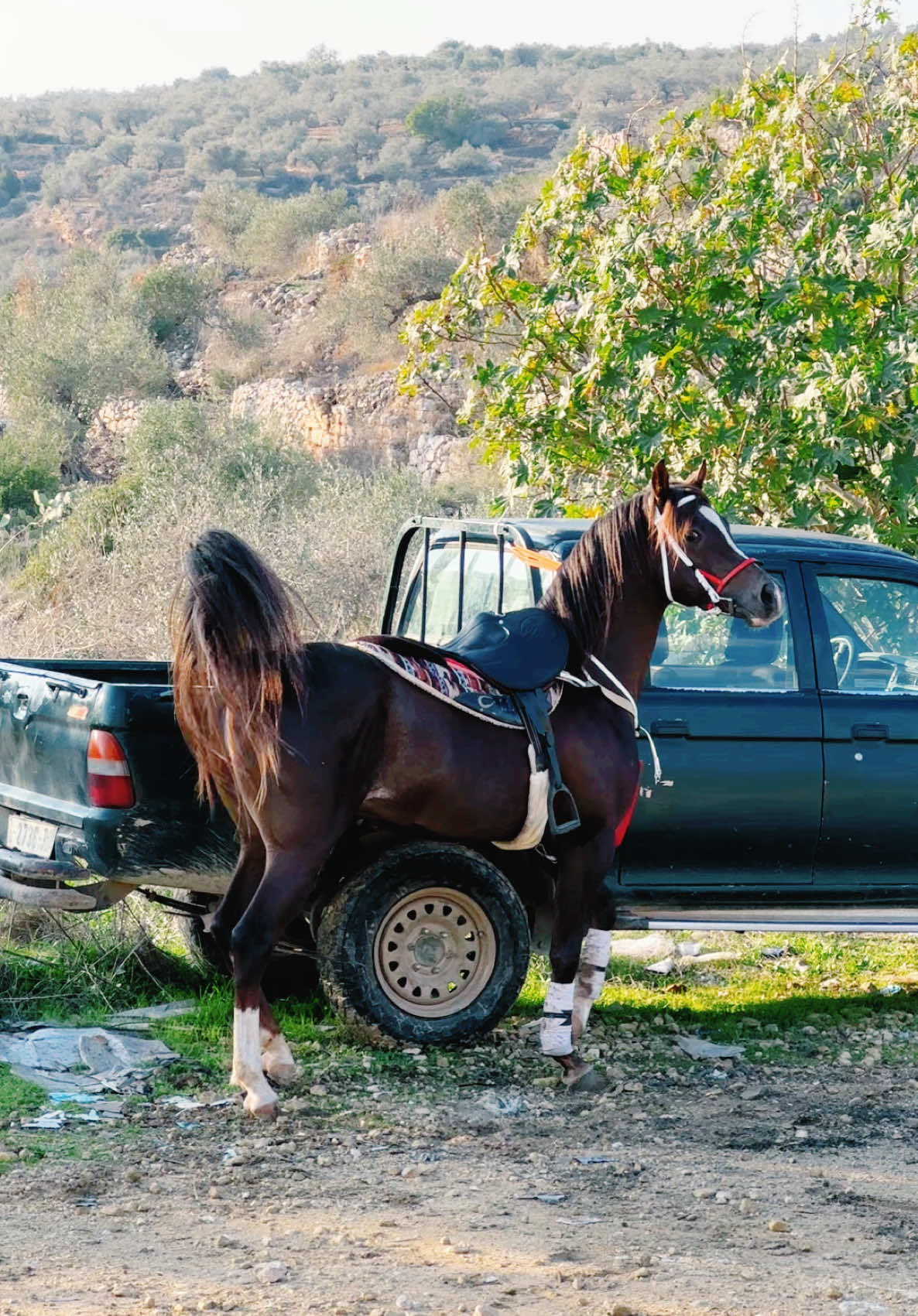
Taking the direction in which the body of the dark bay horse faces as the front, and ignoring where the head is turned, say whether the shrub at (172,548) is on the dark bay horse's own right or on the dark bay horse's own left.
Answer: on the dark bay horse's own left

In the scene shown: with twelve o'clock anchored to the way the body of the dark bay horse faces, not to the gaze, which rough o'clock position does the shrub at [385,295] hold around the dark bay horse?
The shrub is roughly at 9 o'clock from the dark bay horse.

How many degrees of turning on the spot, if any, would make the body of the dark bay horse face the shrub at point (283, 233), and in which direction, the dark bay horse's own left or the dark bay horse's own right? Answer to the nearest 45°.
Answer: approximately 90° to the dark bay horse's own left

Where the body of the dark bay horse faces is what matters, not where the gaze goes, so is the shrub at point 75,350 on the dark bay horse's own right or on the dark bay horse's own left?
on the dark bay horse's own left

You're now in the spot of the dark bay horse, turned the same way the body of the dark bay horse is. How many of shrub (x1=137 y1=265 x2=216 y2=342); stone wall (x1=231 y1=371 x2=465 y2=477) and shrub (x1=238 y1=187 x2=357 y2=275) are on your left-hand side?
3

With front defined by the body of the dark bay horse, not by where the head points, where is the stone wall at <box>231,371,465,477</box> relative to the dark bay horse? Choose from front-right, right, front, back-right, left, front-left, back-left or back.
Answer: left

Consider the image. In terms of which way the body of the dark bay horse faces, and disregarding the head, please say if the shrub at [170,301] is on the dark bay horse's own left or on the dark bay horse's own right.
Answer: on the dark bay horse's own left

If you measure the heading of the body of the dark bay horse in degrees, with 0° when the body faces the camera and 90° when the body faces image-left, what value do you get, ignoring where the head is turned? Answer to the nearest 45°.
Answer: approximately 270°

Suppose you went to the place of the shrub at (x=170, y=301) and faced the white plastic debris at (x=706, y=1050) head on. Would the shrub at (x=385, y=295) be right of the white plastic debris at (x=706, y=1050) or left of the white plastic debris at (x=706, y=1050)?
left
